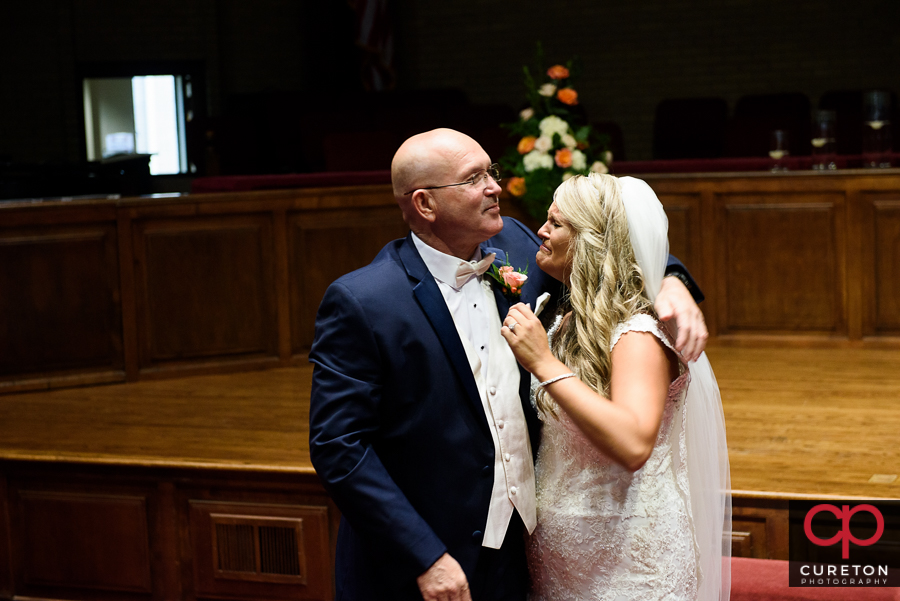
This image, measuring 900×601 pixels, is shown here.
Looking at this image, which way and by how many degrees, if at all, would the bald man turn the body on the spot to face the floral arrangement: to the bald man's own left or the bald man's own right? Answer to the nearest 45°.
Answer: approximately 135° to the bald man's own left

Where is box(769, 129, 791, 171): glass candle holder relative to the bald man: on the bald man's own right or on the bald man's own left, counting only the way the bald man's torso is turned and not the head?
on the bald man's own left

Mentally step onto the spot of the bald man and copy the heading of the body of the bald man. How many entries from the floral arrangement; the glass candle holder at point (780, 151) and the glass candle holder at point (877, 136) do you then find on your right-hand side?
0

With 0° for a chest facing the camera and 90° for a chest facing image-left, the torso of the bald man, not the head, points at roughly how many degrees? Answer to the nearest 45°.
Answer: approximately 315°

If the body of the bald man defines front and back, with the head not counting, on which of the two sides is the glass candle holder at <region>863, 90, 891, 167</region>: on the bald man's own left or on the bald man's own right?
on the bald man's own left
